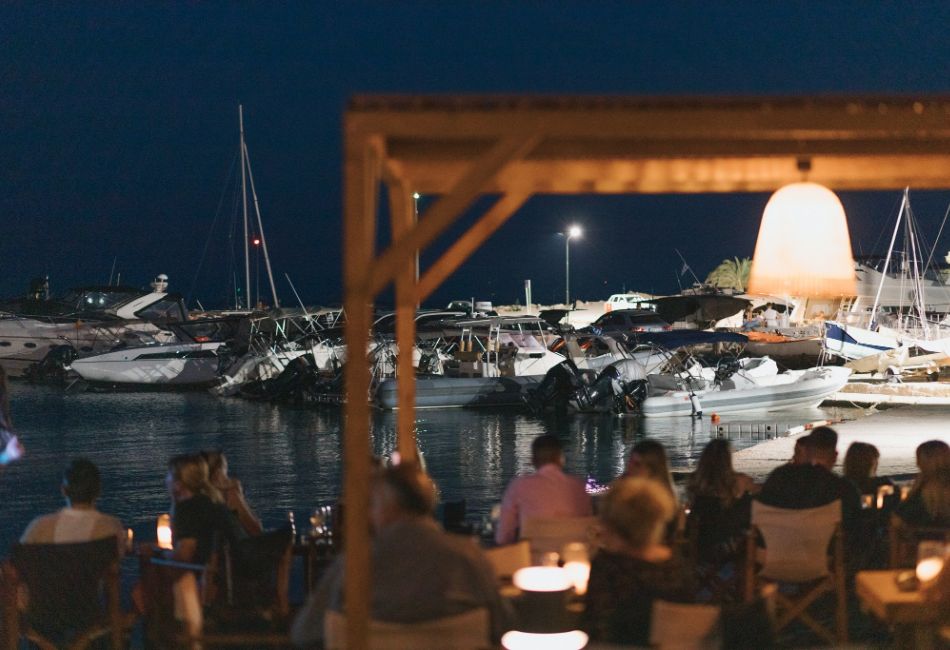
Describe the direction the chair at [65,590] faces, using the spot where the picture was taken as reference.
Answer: facing away from the viewer

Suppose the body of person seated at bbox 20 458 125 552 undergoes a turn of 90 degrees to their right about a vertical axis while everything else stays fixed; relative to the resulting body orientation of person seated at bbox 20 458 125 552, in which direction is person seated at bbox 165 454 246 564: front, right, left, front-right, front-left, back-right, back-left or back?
front

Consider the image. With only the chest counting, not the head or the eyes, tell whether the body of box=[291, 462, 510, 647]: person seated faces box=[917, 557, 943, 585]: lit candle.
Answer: no

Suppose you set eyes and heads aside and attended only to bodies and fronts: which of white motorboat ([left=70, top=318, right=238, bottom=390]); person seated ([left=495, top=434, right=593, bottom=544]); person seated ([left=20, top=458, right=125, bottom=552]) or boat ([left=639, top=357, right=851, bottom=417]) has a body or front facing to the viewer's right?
the boat

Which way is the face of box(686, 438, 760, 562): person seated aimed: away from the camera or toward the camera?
away from the camera

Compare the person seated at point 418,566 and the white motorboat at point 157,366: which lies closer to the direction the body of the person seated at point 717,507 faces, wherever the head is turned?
the white motorboat

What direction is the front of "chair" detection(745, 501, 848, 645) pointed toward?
away from the camera

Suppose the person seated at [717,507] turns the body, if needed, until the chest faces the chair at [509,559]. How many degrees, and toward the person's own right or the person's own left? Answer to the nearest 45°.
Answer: approximately 135° to the person's own left

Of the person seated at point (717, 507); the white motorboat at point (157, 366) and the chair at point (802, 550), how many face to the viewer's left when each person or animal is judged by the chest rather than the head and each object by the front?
1

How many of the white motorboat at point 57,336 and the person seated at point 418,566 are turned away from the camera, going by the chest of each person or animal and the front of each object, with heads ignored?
1

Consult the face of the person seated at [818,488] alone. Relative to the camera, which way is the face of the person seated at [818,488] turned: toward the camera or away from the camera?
away from the camera

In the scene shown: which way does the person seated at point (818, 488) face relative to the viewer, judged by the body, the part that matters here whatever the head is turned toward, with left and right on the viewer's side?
facing away from the viewer

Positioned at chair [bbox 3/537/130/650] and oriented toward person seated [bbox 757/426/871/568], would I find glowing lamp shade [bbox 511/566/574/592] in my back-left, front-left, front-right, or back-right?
front-right

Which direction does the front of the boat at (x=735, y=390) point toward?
to the viewer's right

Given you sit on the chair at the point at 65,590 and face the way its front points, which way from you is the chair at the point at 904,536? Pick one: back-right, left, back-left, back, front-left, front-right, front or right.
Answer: right

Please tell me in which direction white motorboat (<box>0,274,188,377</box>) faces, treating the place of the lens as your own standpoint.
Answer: facing the viewer and to the left of the viewer

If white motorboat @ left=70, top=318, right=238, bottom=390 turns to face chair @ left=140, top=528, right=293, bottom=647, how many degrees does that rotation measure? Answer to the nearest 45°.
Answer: approximately 90° to its left

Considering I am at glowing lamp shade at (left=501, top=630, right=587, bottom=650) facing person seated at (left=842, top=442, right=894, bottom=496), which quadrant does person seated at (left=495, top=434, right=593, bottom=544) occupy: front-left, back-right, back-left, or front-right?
front-left

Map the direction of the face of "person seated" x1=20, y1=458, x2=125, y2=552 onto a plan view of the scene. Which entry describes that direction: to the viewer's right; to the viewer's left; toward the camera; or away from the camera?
away from the camera

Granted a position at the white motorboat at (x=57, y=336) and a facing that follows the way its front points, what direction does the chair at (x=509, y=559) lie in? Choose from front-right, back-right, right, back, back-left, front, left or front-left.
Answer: front-left

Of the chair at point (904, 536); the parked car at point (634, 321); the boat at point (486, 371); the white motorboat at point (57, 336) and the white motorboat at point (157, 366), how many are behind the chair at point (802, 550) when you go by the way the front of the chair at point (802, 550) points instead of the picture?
0

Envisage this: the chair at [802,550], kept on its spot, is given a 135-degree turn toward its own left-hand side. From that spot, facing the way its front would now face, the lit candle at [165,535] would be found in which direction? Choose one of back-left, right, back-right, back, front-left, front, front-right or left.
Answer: front-right

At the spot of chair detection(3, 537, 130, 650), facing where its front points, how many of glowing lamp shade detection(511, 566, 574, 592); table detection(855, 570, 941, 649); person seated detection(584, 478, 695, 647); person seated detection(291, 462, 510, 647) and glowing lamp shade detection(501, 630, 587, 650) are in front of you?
0

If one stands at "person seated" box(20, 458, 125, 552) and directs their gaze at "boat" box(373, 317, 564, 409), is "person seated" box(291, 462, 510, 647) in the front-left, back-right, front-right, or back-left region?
back-right

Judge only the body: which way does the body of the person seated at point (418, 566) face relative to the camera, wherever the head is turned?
away from the camera
